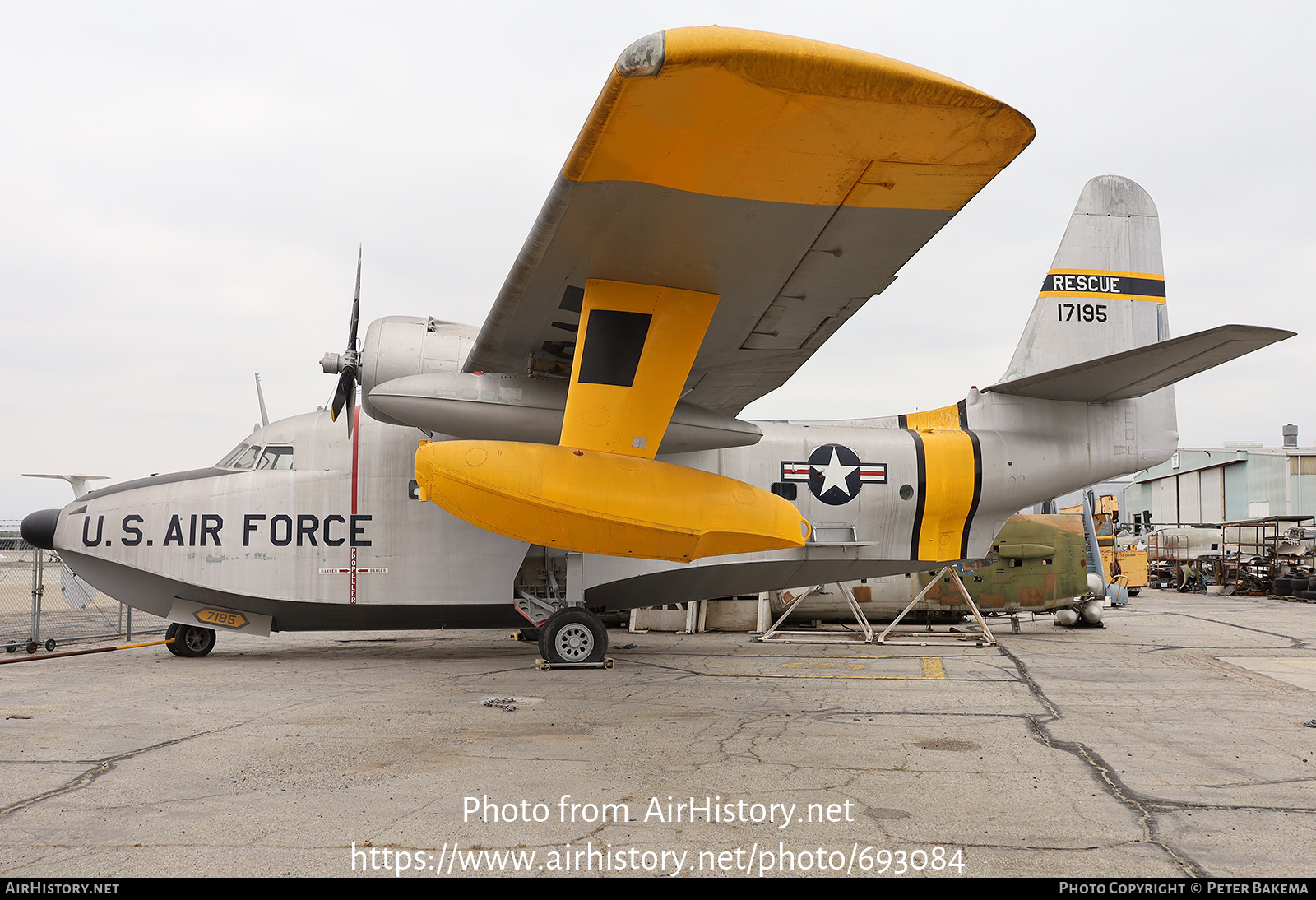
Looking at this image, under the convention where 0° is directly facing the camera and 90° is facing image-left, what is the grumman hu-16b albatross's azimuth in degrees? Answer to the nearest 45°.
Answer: approximately 90°

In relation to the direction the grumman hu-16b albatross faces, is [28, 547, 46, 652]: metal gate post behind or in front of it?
in front

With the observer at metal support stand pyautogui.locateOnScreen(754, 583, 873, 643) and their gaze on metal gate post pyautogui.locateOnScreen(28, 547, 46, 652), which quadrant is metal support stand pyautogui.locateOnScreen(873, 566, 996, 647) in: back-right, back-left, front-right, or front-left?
back-left
